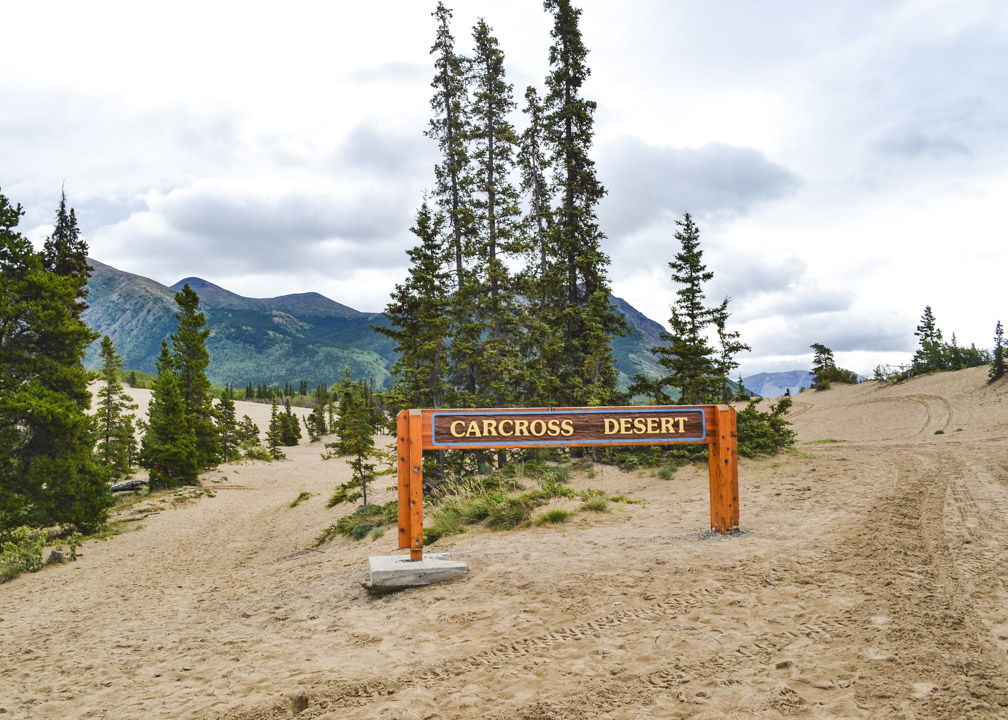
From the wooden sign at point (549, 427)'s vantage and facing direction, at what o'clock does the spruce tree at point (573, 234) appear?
The spruce tree is roughly at 6 o'clock from the wooden sign.

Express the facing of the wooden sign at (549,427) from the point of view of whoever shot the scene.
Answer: facing the viewer

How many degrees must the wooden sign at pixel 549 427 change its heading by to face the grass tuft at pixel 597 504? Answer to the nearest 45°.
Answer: approximately 180°

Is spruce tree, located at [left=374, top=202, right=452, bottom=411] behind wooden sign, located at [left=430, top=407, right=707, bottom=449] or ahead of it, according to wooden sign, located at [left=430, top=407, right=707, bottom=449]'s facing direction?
behind

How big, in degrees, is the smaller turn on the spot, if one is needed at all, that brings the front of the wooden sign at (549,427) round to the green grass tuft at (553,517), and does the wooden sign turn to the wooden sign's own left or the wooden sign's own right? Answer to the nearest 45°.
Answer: approximately 180°

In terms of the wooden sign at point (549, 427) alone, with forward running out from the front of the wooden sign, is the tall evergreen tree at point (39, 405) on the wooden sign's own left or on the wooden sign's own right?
on the wooden sign's own right

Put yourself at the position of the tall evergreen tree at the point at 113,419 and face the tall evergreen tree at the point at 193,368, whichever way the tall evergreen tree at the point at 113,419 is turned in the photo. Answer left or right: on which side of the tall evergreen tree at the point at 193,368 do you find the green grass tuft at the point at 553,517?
right
